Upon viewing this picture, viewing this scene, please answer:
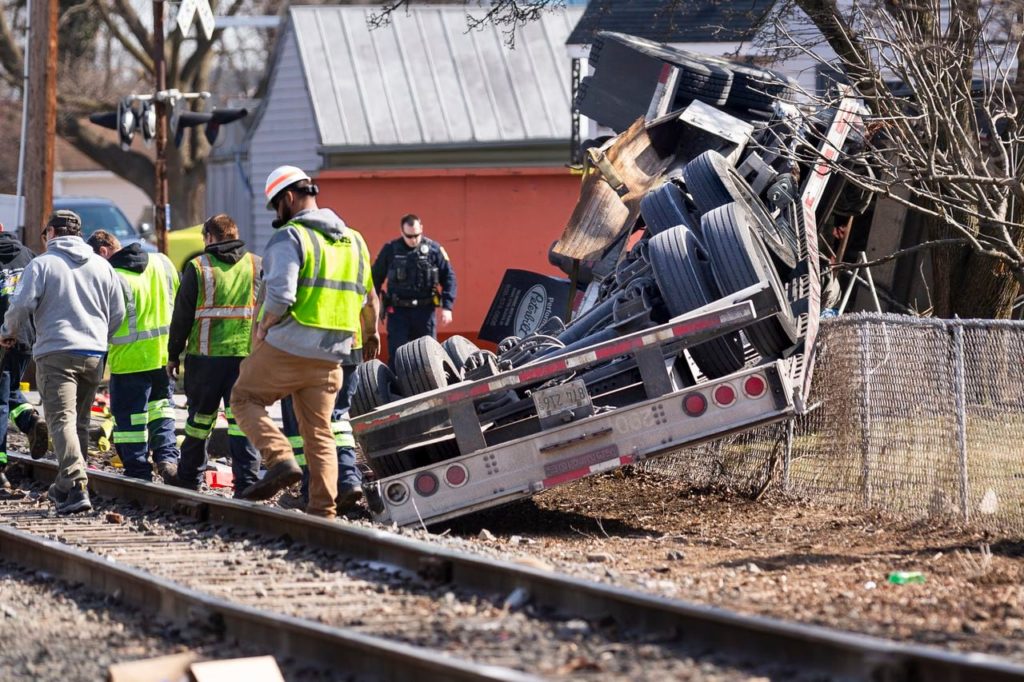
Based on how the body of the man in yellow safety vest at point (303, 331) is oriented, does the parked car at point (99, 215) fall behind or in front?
in front

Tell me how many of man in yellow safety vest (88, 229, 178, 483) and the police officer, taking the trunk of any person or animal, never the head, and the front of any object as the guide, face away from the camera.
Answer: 1

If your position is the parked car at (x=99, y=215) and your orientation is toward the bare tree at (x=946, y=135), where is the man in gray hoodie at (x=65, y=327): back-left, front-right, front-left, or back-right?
front-right

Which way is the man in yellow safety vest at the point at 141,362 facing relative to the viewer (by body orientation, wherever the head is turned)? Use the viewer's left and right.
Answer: facing away from the viewer

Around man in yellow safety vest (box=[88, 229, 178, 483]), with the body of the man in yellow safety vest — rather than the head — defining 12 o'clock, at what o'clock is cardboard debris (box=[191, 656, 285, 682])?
The cardboard debris is roughly at 6 o'clock from the man in yellow safety vest.

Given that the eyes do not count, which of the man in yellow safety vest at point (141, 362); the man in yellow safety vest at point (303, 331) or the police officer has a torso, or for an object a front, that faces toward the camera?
the police officer

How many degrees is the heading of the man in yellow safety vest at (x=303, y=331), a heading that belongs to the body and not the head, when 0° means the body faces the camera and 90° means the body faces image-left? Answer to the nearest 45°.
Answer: approximately 135°

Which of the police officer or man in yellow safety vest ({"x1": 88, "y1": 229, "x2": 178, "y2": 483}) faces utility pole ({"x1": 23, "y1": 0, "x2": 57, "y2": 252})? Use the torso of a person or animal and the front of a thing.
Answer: the man in yellow safety vest

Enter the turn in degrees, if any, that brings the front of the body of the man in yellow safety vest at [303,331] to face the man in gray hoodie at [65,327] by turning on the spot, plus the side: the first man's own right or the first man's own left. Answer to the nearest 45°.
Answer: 0° — they already face them

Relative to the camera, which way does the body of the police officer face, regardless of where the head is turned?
toward the camera

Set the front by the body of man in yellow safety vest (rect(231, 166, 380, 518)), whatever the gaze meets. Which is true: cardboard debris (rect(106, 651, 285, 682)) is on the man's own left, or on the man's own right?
on the man's own left

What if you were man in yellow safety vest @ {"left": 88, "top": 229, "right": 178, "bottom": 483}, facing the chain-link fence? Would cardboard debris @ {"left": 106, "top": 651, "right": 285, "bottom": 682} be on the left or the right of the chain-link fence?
right

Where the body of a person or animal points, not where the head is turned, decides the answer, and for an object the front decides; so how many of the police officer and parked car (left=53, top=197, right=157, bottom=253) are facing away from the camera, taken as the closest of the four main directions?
0

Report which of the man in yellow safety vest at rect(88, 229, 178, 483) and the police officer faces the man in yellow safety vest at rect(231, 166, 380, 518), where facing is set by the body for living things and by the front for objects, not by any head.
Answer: the police officer

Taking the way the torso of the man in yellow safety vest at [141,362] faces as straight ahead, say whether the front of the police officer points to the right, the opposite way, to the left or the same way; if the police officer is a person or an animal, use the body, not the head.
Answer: the opposite way

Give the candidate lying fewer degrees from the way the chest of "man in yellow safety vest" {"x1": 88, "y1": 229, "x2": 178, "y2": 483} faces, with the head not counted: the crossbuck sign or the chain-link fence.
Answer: the crossbuck sign
